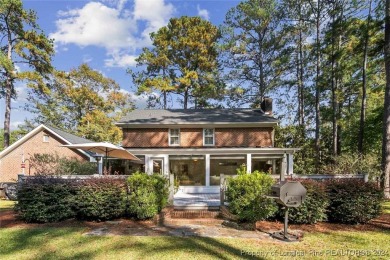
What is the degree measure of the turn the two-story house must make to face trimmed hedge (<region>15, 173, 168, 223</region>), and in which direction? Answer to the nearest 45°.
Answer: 0° — it already faces it

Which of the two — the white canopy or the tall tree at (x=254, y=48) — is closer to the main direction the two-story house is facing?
the white canopy

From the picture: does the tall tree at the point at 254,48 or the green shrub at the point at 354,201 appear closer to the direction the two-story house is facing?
the green shrub

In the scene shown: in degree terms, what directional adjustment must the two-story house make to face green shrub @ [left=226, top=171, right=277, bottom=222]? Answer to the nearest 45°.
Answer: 0° — it already faces it

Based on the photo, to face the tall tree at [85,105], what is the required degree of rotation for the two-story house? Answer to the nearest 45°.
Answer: approximately 135° to its right

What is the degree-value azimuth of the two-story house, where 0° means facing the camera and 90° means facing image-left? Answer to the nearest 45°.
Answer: approximately 0°

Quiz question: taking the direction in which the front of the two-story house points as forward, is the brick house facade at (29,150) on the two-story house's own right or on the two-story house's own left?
on the two-story house's own right

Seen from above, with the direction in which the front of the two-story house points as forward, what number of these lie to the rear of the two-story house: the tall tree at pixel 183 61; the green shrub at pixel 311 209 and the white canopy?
1
